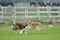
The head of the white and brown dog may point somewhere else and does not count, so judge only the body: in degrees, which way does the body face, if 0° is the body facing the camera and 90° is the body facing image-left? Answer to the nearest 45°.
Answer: approximately 90°

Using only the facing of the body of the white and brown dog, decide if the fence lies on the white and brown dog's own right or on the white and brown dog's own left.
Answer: on the white and brown dog's own right
